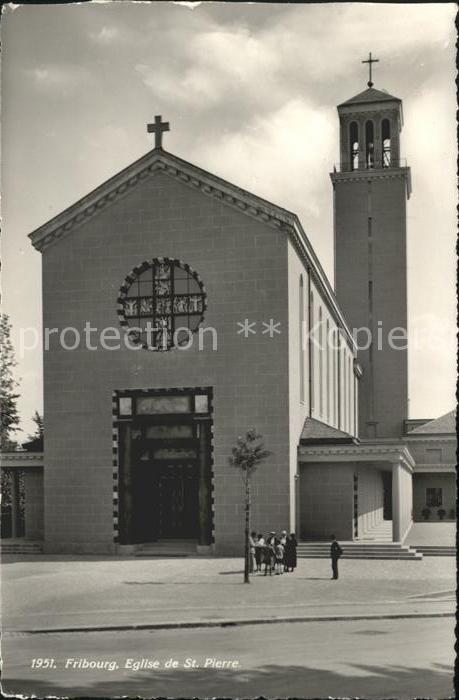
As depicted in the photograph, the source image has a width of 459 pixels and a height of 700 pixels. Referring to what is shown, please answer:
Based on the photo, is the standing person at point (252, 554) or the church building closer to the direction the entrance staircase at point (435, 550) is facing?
the standing person

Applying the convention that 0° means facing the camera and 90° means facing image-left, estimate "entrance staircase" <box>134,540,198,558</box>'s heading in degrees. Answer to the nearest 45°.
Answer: approximately 0°

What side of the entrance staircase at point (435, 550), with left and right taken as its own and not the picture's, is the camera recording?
front

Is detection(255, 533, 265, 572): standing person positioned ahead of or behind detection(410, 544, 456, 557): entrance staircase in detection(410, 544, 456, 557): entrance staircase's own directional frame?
ahead

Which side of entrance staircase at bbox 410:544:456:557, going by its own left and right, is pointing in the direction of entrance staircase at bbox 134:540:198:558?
right

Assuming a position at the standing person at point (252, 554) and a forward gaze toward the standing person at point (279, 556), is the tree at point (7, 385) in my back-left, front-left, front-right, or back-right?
back-left

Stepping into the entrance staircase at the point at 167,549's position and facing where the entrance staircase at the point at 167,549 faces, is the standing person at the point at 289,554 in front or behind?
in front

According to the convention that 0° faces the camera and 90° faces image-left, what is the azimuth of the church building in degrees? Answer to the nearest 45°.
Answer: approximately 0°
